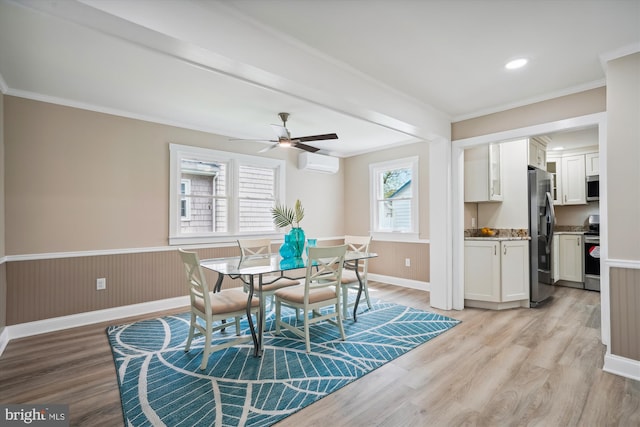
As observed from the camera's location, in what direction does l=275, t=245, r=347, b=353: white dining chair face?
facing away from the viewer and to the left of the viewer

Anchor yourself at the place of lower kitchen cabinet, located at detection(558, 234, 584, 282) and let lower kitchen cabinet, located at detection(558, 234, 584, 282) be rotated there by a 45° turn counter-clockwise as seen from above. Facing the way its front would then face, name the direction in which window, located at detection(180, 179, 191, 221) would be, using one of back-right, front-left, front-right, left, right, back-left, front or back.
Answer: right

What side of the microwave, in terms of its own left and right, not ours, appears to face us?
front

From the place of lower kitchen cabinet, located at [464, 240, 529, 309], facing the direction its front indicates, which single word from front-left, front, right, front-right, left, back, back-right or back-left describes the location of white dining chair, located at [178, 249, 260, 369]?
front-right

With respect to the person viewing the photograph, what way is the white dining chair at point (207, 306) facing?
facing away from the viewer and to the right of the viewer

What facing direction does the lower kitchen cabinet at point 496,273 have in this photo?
toward the camera

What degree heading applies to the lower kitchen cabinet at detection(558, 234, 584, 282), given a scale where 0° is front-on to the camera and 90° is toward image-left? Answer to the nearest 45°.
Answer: approximately 0°

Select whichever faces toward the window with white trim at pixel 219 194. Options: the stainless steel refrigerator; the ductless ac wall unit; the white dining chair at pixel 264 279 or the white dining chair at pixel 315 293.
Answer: the white dining chair at pixel 315 293

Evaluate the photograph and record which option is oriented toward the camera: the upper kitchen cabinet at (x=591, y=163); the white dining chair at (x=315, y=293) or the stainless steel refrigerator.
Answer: the upper kitchen cabinet

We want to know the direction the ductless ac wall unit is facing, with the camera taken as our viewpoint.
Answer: facing the viewer and to the right of the viewer

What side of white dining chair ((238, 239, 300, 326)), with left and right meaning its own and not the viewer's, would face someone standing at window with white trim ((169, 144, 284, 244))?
back

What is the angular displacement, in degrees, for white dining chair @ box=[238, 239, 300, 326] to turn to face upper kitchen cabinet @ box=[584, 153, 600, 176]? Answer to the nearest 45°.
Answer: approximately 45° to its left

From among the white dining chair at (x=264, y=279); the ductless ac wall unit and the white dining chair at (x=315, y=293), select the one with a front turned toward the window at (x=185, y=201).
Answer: the white dining chair at (x=315, y=293)
